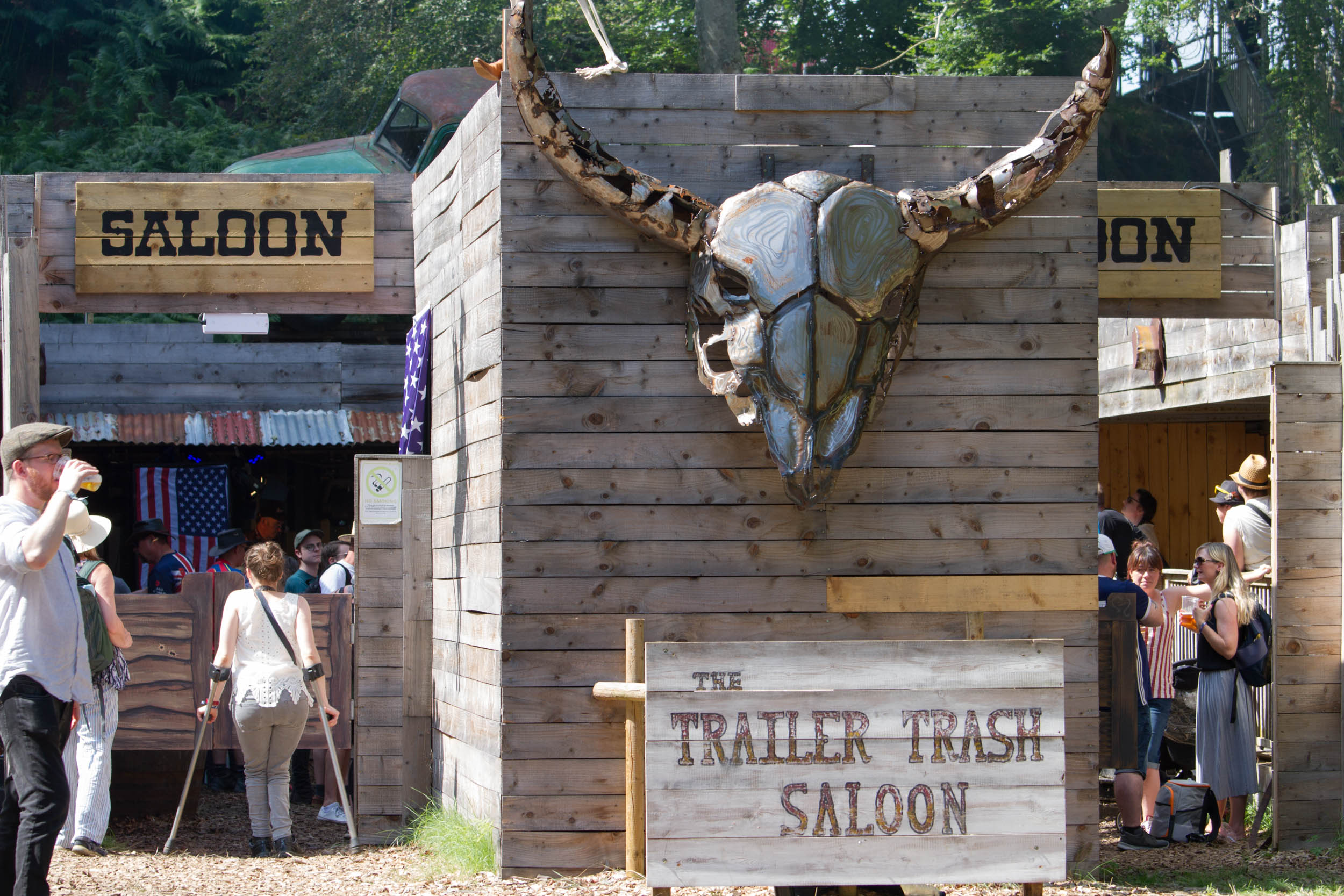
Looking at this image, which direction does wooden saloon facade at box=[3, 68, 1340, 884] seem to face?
toward the camera

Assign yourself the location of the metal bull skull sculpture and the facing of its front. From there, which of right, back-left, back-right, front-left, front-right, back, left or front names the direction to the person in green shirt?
back-right

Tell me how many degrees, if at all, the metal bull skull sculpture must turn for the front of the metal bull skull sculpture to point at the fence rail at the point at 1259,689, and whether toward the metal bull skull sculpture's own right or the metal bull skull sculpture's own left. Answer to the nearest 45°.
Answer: approximately 135° to the metal bull skull sculpture's own left

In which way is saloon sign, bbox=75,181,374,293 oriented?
toward the camera

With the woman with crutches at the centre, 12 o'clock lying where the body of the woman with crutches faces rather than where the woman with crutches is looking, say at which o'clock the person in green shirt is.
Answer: The person in green shirt is roughly at 12 o'clock from the woman with crutches.

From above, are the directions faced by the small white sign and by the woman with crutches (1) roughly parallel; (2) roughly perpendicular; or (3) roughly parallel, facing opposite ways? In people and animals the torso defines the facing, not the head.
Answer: roughly parallel, facing opposite ways

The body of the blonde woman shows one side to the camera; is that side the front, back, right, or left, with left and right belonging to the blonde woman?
left

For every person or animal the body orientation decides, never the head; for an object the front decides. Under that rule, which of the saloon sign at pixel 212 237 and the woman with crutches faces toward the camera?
the saloon sign

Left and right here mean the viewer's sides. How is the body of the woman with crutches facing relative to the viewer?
facing away from the viewer

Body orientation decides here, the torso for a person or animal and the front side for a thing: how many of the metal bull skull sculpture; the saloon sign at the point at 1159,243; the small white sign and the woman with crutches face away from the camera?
1

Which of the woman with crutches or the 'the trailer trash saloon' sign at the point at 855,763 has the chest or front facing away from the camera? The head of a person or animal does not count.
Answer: the woman with crutches

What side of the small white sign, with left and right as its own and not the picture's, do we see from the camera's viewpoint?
front
